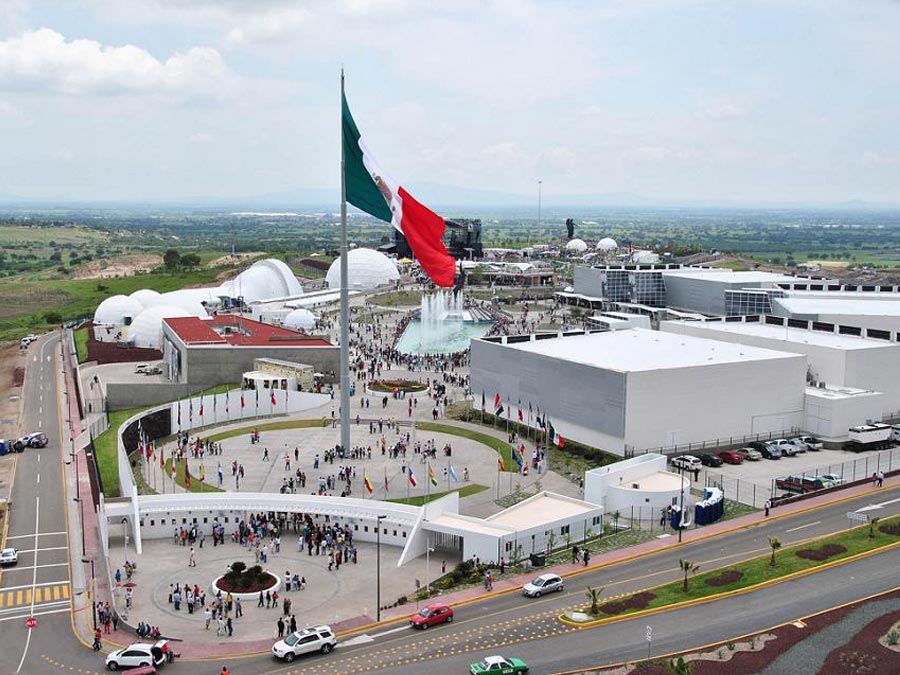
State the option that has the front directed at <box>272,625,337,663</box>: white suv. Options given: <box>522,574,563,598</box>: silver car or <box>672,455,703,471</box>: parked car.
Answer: the silver car

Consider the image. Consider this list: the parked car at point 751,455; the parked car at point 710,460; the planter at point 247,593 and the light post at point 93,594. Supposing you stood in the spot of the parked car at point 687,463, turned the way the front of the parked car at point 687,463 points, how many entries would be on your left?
2

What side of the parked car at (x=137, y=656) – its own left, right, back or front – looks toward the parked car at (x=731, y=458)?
back

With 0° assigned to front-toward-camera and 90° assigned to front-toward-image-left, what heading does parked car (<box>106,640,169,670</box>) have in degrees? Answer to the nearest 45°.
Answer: approximately 45°

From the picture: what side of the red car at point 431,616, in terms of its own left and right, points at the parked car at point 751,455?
back

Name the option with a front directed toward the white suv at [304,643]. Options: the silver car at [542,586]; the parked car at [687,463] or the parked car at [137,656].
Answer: the silver car

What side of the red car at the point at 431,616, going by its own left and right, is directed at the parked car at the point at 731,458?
back

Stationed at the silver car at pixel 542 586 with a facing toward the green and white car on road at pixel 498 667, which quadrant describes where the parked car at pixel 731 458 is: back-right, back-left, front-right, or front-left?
back-left

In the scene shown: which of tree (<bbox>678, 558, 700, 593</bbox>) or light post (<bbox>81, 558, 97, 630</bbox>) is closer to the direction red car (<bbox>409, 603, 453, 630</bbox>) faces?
the light post

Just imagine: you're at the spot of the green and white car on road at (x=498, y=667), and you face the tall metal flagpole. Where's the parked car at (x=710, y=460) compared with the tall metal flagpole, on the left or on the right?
right
